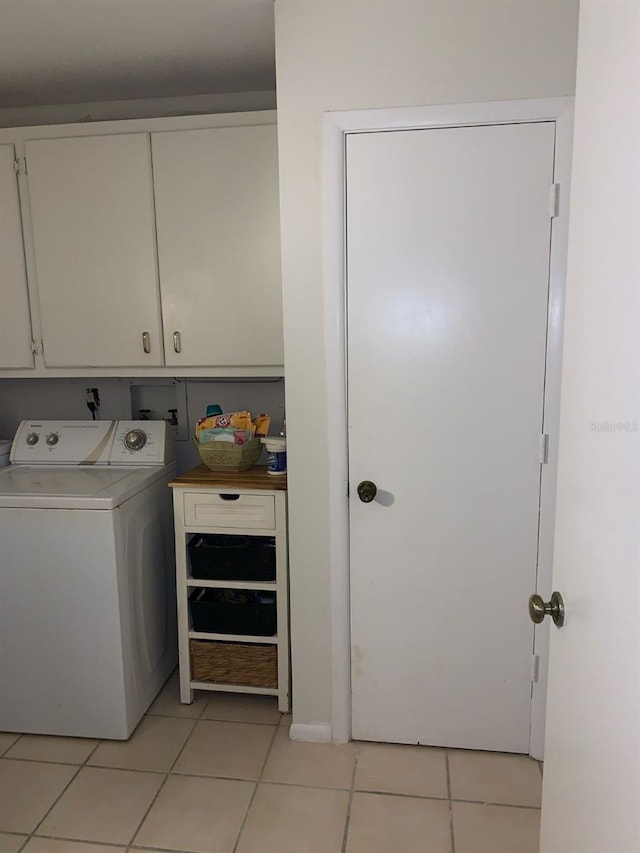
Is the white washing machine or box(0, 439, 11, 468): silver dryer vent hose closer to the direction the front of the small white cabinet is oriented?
the white washing machine

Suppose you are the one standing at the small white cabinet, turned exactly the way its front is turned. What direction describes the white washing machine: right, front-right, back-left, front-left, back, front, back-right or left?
right

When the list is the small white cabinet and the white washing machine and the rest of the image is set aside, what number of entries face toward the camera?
2
